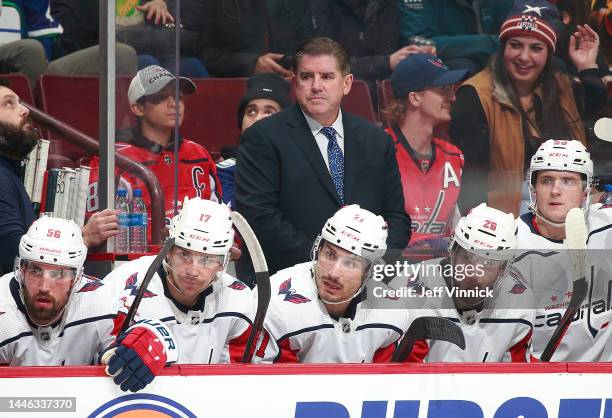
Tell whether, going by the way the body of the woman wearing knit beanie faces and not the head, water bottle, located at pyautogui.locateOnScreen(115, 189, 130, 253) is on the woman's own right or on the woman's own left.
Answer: on the woman's own right

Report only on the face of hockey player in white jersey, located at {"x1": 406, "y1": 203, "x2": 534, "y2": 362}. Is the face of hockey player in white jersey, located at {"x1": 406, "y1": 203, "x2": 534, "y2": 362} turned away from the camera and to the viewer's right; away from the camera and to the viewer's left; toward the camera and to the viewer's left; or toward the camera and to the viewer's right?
toward the camera and to the viewer's left

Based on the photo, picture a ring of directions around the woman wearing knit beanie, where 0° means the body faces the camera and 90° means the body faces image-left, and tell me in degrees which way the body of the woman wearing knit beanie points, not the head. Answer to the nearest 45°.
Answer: approximately 0°

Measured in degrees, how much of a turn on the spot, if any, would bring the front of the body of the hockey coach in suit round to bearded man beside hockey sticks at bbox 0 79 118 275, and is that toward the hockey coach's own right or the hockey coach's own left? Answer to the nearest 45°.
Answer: approximately 90° to the hockey coach's own right

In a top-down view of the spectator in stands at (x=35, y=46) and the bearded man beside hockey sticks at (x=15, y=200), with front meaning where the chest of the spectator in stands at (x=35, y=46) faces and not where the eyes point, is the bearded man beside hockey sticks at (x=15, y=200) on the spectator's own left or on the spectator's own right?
on the spectator's own right

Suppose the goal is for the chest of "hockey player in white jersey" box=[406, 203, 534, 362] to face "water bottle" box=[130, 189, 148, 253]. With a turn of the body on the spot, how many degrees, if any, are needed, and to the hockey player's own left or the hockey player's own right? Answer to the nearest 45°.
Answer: approximately 90° to the hockey player's own right

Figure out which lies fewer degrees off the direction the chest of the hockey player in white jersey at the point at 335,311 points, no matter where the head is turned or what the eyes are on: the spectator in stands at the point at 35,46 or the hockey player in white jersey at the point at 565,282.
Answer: the hockey player in white jersey
